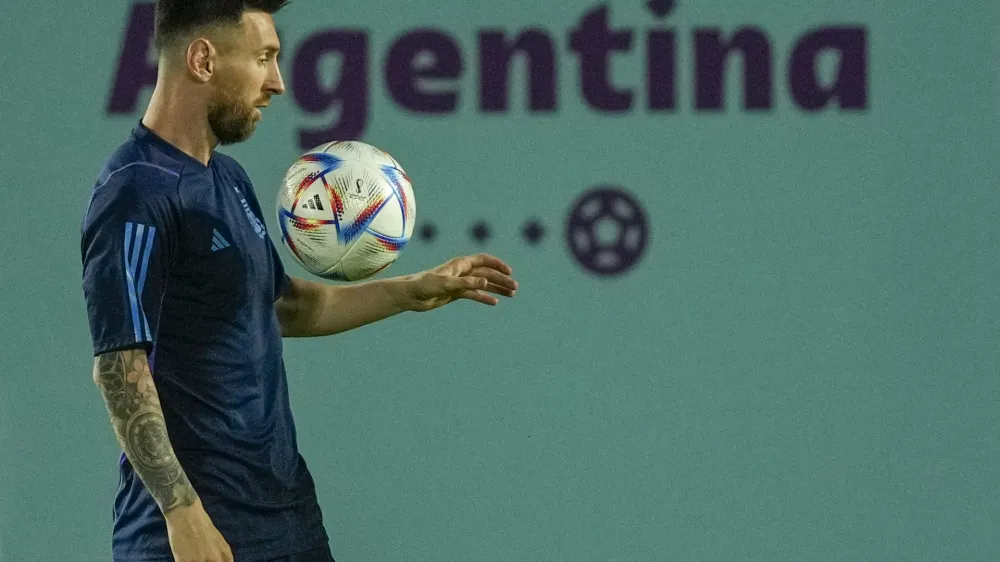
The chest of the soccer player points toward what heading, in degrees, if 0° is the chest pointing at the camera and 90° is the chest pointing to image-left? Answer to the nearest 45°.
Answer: approximately 315°

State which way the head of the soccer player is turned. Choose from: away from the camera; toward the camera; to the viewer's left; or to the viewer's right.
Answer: to the viewer's right
